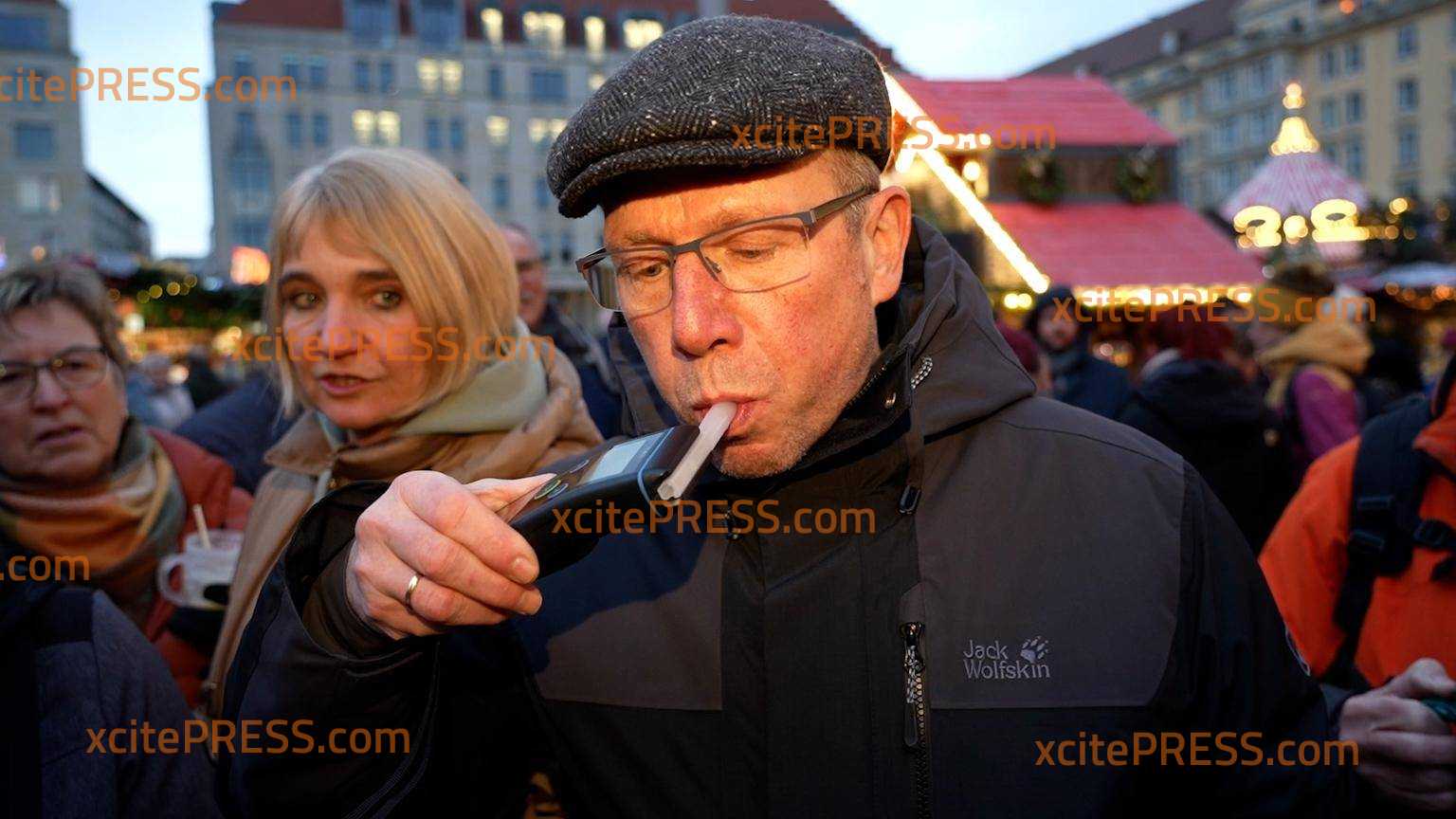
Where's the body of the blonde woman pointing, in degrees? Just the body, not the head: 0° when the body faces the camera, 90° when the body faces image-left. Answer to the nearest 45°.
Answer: approximately 45°

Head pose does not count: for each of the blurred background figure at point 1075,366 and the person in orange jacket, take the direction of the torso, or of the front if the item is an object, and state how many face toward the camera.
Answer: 2

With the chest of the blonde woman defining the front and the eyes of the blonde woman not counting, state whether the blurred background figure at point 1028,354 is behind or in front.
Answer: behind

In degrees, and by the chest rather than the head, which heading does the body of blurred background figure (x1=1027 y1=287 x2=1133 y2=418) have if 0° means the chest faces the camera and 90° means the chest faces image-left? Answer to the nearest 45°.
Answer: approximately 0°

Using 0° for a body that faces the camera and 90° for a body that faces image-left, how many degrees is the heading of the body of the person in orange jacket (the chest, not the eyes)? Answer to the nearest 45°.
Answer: approximately 0°
